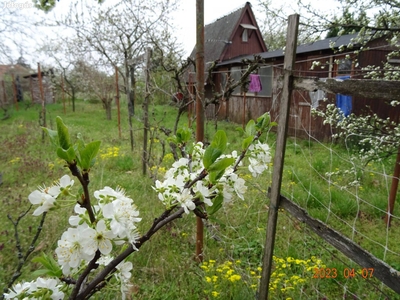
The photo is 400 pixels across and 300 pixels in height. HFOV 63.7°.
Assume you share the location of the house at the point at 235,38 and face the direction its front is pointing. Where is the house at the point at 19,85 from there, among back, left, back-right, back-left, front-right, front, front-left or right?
back-right

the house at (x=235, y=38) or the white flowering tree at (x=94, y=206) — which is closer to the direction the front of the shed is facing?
the white flowering tree

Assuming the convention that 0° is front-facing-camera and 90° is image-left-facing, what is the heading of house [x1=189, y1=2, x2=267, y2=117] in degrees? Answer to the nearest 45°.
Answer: approximately 315°

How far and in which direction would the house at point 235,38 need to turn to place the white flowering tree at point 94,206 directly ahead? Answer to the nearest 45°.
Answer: approximately 45° to its right

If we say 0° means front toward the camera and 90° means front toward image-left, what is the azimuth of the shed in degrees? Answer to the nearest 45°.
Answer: approximately 45°

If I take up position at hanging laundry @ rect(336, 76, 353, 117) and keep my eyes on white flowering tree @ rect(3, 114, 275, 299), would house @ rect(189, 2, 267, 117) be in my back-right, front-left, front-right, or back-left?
back-right

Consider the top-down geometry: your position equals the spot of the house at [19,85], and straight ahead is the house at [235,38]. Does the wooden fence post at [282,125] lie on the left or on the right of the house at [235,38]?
right

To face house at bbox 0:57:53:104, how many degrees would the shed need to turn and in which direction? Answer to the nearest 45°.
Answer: approximately 45° to its right

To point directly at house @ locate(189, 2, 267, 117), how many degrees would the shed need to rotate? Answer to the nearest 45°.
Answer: approximately 90° to its right

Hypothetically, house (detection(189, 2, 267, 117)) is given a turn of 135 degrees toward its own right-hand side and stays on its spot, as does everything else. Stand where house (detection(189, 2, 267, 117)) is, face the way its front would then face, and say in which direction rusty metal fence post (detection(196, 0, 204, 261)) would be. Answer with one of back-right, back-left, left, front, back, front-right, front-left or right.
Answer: left

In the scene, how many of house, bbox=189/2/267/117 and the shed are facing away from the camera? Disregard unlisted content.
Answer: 0
